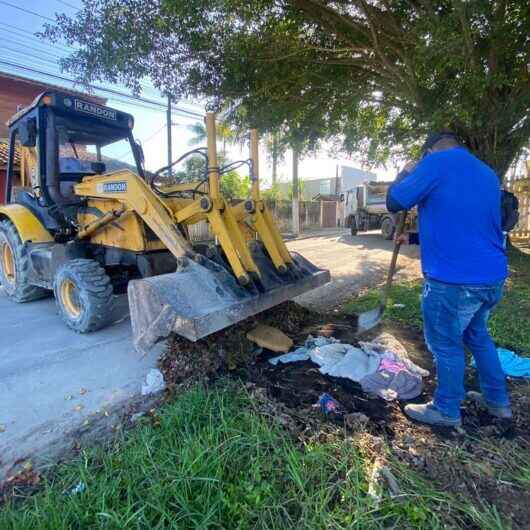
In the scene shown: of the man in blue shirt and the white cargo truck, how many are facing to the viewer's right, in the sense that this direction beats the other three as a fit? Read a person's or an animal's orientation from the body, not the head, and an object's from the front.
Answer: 0

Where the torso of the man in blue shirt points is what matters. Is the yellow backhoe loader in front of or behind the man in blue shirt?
in front

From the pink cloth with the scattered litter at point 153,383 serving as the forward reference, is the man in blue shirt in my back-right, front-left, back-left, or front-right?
back-left

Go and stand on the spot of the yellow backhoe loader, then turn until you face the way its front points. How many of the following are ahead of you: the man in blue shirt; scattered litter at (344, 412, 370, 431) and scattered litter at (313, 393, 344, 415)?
3

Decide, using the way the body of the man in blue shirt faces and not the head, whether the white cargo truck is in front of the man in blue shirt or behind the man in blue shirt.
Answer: in front

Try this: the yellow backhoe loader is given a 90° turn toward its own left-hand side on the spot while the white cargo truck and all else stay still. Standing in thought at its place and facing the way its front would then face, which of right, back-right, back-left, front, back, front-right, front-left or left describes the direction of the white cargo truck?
front

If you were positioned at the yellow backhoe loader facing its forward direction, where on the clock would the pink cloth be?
The pink cloth is roughly at 12 o'clock from the yellow backhoe loader.

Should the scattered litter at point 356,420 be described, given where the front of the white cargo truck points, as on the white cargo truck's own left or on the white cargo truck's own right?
on the white cargo truck's own left

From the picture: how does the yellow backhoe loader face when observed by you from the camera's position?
facing the viewer and to the right of the viewer

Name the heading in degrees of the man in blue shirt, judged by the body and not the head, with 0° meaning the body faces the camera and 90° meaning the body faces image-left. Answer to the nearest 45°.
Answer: approximately 135°

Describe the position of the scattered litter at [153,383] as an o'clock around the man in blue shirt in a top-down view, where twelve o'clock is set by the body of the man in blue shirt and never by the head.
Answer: The scattered litter is roughly at 10 o'clock from the man in blue shirt.
